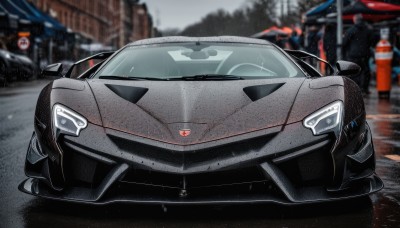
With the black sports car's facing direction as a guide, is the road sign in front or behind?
behind

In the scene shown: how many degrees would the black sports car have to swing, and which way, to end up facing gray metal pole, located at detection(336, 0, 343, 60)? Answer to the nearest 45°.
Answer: approximately 180°

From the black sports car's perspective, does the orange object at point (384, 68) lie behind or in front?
behind

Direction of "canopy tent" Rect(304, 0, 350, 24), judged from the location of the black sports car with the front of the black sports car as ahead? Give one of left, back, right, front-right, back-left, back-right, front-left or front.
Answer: back

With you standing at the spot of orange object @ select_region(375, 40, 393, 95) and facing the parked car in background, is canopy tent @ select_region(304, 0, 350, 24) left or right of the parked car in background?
right

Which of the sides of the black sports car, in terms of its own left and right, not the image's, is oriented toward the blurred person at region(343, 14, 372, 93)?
back

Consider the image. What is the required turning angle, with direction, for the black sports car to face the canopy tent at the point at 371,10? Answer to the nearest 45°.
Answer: approximately 180°

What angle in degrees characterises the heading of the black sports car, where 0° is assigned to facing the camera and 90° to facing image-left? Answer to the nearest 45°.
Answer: approximately 0°

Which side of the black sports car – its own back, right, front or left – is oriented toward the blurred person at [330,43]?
back

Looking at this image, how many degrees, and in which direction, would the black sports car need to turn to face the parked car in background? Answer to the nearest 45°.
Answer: approximately 180°
